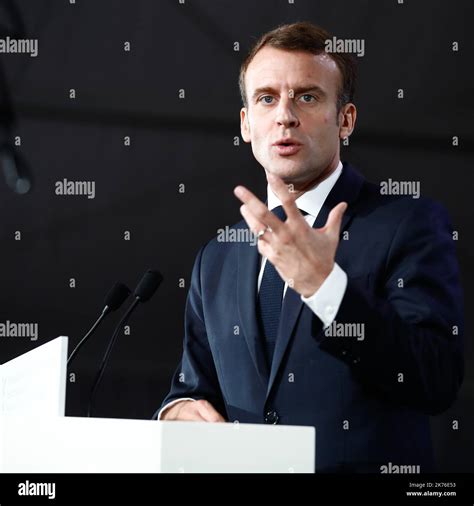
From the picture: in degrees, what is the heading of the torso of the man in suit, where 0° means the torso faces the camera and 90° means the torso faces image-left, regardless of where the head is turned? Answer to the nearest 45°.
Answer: approximately 45°
